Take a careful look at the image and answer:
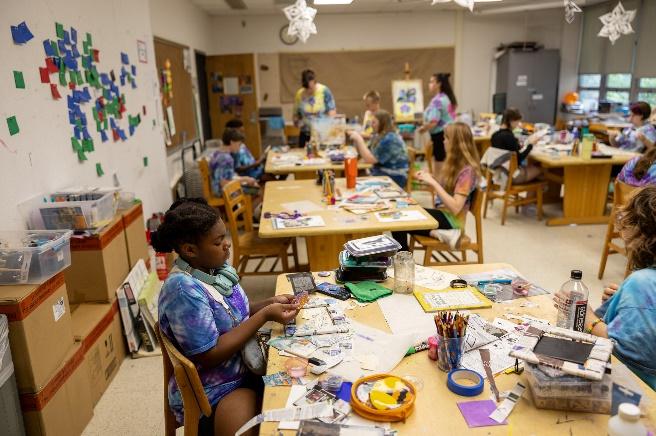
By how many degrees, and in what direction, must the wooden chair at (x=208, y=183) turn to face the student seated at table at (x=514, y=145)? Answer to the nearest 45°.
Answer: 0° — it already faces them

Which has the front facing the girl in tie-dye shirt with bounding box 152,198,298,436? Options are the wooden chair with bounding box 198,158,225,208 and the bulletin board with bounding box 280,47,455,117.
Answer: the bulletin board

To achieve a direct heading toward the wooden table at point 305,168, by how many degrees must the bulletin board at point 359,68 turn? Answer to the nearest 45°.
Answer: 0° — it already faces it

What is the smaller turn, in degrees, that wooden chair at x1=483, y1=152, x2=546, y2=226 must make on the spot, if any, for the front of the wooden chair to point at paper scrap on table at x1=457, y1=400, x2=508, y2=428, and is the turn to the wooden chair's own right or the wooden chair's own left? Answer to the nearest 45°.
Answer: approximately 135° to the wooden chair's own right

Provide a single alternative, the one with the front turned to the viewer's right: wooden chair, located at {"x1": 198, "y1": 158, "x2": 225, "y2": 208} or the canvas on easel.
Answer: the wooden chair

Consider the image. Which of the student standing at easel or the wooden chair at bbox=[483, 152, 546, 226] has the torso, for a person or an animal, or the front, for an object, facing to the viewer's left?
the student standing at easel

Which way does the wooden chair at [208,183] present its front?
to the viewer's right

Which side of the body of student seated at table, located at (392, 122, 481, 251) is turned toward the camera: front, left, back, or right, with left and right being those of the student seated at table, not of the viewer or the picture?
left

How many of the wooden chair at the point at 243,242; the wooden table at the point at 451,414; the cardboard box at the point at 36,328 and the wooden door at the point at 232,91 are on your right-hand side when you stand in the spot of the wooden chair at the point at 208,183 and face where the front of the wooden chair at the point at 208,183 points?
3

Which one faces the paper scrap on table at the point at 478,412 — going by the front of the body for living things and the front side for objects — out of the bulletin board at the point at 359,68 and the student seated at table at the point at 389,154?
the bulletin board

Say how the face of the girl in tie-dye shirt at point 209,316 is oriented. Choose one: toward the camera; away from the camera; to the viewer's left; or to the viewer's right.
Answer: to the viewer's right

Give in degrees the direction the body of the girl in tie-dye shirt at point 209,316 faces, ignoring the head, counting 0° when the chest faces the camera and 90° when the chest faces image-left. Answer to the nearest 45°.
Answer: approximately 270°

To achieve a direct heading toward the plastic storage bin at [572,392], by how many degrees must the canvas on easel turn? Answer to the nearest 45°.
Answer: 0° — it already faces it

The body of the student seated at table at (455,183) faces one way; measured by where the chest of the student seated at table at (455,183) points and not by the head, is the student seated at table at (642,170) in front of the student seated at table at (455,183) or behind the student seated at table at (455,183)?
behind
